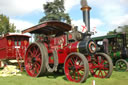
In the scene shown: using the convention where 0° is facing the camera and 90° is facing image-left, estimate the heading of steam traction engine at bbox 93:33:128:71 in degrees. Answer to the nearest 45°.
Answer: approximately 315°

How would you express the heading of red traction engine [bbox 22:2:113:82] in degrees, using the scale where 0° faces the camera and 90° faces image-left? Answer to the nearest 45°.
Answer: approximately 315°

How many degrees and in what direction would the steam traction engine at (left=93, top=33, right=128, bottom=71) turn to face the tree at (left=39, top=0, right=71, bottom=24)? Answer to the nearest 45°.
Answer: approximately 180°

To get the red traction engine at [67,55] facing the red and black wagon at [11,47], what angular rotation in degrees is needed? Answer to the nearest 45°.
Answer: approximately 180°

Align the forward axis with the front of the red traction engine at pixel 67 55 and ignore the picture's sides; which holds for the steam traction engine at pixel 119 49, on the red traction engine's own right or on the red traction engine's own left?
on the red traction engine's own left

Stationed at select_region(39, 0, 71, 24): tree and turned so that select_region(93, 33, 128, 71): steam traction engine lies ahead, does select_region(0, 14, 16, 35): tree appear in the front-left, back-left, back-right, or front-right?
back-right

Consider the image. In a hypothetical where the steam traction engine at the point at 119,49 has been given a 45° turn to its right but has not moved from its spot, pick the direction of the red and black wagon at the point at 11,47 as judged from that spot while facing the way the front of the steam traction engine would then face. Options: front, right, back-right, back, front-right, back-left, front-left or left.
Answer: right

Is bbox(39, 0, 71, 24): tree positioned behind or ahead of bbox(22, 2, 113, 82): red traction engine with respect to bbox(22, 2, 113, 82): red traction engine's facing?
behind

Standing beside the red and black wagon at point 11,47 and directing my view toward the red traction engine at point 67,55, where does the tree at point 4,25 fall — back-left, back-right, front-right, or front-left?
back-left
